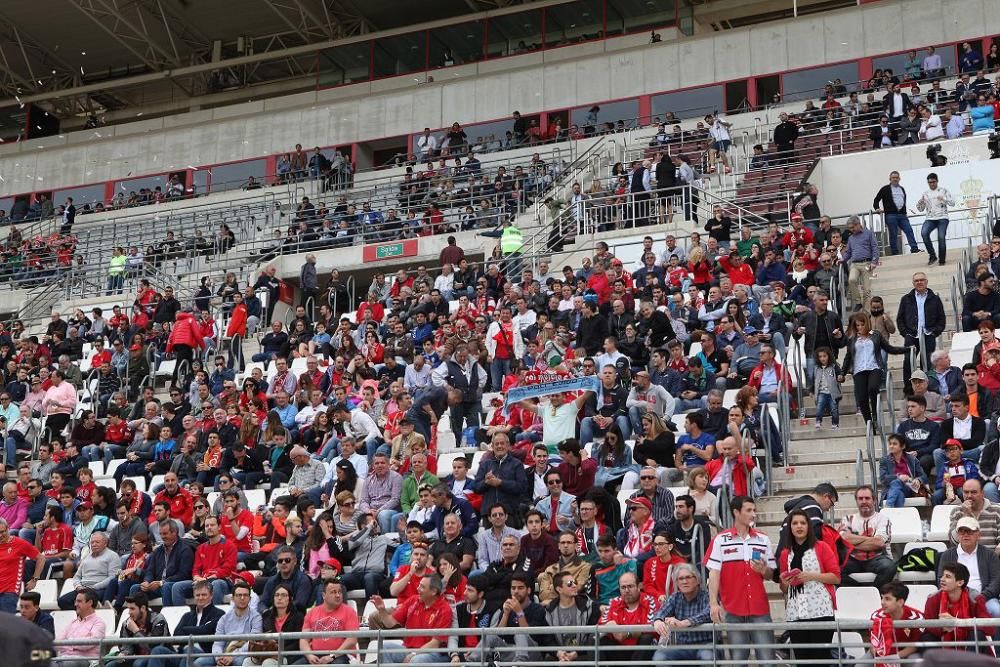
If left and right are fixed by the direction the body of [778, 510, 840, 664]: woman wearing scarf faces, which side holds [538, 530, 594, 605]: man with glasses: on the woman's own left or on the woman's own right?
on the woman's own right

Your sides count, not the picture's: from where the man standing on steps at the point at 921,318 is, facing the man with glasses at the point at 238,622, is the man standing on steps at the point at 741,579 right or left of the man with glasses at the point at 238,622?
left

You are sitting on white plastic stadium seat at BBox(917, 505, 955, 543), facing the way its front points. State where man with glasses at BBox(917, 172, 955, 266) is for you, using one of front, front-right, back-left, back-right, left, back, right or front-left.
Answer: back-right

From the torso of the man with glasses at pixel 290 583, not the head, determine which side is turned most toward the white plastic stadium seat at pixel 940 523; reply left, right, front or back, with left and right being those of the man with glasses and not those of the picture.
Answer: left

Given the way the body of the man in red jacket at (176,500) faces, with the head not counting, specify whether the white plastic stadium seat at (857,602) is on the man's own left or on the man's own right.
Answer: on the man's own left

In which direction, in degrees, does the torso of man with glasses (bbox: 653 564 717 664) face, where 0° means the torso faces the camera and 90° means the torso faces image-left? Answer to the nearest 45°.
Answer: approximately 45°

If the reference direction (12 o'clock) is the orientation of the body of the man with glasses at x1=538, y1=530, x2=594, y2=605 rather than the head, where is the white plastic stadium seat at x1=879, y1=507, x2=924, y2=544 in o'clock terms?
The white plastic stadium seat is roughly at 9 o'clock from the man with glasses.

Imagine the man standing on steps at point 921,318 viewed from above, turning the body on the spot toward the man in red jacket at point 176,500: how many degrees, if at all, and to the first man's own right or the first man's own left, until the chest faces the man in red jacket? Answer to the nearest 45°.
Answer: approximately 90° to the first man's own right
